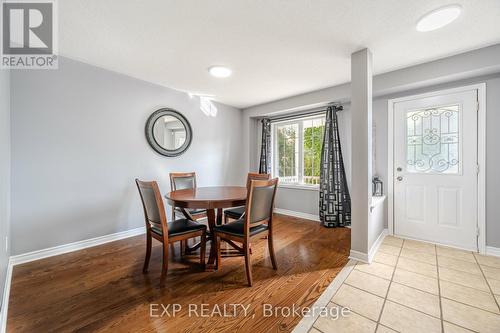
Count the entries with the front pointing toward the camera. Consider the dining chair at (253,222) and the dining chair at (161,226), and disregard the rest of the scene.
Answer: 0

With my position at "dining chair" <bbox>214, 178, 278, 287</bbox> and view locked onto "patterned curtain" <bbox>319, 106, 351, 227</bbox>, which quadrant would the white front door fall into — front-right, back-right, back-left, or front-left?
front-right

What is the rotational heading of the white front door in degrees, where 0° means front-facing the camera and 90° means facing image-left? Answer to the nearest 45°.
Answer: approximately 45°

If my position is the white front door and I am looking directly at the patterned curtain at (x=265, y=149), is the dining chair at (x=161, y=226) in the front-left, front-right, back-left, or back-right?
front-left

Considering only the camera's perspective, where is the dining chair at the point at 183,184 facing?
facing the viewer and to the right of the viewer

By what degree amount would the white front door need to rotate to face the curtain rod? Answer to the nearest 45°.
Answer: approximately 45° to its right

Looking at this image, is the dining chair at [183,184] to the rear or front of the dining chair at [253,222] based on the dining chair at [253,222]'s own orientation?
to the front

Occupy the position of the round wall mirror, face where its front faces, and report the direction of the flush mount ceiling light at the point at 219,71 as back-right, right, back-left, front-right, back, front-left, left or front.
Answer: front

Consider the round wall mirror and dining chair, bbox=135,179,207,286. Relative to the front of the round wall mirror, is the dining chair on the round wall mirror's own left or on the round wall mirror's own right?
on the round wall mirror's own right

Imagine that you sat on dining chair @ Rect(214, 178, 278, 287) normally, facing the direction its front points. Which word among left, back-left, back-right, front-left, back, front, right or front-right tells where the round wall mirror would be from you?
front

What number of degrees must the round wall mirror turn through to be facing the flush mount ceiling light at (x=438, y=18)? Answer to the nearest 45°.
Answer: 0° — it already faces it

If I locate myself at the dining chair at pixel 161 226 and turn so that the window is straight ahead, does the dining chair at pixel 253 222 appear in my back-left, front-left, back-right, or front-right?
front-right
